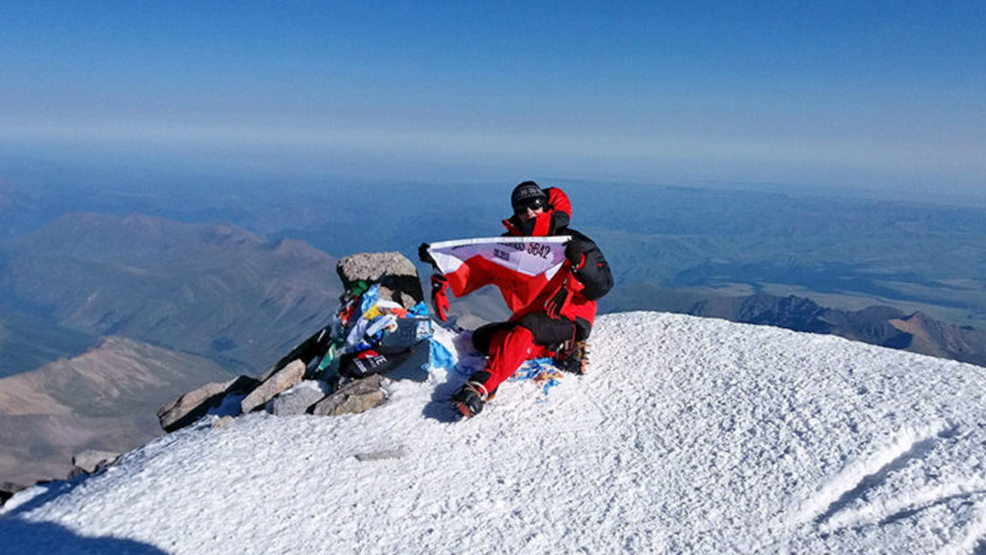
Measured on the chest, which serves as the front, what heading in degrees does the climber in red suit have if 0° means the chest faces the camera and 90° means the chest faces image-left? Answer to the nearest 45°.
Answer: approximately 45°

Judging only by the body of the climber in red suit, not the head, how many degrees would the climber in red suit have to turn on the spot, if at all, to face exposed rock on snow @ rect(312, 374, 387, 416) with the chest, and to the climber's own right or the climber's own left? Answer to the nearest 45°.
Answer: approximately 45° to the climber's own right

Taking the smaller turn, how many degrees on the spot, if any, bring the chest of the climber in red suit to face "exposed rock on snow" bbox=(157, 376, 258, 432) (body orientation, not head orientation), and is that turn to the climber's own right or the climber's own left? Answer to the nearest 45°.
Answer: approximately 45° to the climber's own right

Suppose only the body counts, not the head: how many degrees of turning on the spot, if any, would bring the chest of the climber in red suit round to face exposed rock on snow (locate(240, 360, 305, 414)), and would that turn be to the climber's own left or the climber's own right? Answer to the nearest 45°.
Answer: approximately 45° to the climber's own right

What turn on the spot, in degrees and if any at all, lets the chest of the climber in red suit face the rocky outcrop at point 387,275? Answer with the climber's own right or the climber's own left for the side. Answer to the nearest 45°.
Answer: approximately 90° to the climber's own right

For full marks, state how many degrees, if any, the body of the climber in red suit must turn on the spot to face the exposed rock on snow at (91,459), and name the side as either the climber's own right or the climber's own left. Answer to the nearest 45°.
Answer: approximately 45° to the climber's own right

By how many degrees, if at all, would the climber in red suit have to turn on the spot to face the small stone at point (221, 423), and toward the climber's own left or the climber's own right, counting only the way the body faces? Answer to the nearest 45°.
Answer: approximately 45° to the climber's own right
